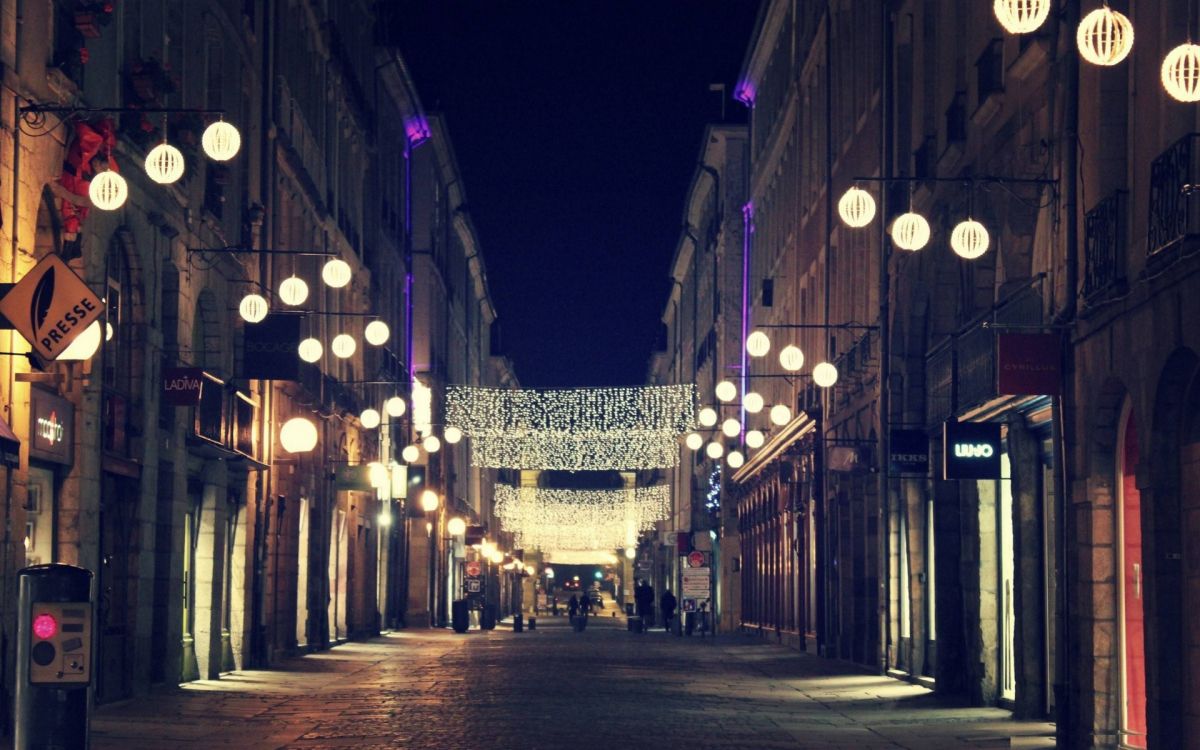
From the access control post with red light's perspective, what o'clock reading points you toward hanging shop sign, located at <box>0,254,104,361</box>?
The hanging shop sign is roughly at 6 o'clock from the access control post with red light.

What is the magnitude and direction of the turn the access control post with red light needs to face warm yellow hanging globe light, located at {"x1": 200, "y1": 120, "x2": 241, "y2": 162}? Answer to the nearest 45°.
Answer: approximately 180°

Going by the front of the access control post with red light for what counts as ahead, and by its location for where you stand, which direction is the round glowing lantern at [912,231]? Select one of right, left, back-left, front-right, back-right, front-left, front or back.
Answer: back-left

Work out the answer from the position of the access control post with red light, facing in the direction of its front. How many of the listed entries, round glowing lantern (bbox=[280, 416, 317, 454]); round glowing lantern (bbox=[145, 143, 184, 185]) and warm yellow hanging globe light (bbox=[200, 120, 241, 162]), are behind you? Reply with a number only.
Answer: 3

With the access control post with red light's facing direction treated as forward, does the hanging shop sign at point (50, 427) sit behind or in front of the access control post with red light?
behind

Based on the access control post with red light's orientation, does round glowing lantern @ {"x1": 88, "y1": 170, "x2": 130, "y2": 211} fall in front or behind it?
behind

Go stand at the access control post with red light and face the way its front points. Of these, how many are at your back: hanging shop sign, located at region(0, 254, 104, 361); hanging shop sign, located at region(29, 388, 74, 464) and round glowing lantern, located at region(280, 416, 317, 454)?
3

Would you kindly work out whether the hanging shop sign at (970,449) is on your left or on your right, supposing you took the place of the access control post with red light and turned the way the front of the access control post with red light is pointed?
on your left

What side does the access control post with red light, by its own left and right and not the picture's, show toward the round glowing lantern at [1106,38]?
left

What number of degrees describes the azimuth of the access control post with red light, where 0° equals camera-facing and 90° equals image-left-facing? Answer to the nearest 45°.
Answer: approximately 0°

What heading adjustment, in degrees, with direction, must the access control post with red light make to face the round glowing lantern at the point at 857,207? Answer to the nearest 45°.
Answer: approximately 135° to its left
